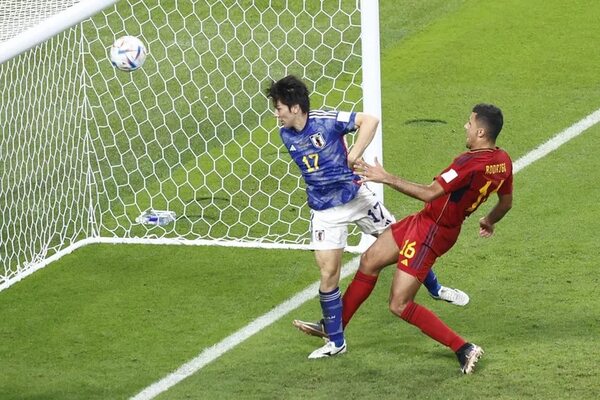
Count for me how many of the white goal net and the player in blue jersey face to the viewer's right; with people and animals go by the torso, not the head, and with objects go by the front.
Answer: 1

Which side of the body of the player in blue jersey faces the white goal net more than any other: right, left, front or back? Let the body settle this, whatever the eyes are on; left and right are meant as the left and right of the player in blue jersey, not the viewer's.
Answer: right

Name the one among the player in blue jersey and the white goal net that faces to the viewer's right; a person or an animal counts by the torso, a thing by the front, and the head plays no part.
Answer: the white goal net

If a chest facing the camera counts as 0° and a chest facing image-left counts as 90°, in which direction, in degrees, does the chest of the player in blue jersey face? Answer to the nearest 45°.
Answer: approximately 45°

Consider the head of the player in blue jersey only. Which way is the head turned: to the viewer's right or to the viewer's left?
to the viewer's left

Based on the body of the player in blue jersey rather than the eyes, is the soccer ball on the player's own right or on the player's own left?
on the player's own right

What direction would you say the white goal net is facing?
to the viewer's right
